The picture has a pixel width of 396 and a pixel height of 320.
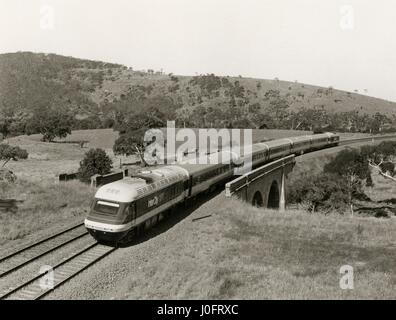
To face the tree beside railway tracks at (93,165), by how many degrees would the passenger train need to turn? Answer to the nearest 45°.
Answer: approximately 135° to its right

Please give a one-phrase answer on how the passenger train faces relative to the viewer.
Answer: facing the viewer and to the left of the viewer

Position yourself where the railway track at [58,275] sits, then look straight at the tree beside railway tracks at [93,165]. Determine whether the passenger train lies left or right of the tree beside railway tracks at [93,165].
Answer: right

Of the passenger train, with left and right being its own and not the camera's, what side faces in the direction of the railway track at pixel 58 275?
front

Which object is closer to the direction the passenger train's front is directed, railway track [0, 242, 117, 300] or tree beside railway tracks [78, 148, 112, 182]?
the railway track
